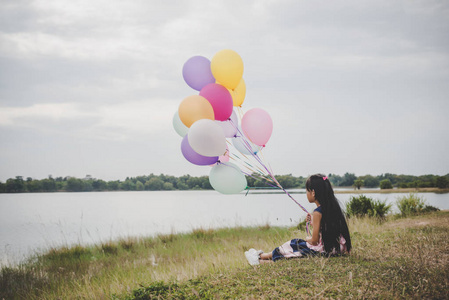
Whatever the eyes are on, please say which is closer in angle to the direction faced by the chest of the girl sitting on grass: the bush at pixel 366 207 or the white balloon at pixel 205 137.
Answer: the white balloon

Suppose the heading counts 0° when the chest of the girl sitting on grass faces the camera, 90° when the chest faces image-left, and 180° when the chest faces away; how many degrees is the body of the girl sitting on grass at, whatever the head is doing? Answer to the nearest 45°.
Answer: approximately 90°

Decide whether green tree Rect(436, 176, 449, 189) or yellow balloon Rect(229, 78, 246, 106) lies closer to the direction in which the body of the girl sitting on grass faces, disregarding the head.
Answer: the yellow balloon

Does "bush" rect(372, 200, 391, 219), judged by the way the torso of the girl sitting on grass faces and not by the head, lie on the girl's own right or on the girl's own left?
on the girl's own right

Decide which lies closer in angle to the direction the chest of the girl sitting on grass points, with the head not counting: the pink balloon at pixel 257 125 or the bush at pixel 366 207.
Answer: the pink balloon

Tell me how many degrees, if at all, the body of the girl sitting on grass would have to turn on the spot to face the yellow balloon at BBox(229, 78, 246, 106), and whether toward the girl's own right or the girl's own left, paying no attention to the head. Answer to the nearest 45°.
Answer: approximately 45° to the girl's own right

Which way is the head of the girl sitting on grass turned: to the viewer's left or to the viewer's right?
to the viewer's left
